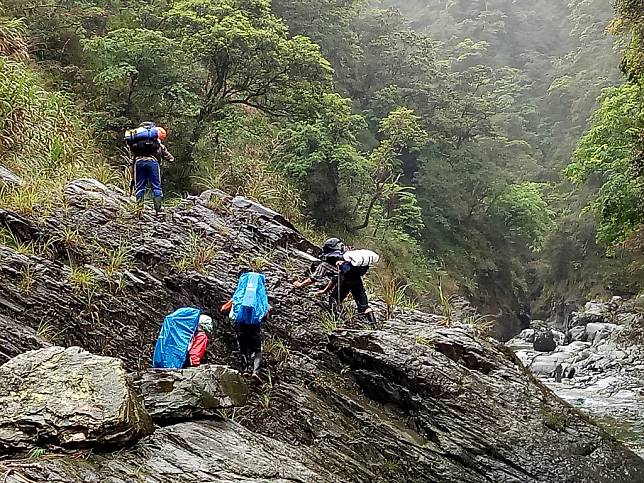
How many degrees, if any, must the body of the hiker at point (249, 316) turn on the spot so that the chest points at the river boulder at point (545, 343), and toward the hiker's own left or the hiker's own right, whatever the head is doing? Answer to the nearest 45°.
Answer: approximately 45° to the hiker's own right

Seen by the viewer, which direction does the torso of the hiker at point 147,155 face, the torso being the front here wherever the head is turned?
away from the camera

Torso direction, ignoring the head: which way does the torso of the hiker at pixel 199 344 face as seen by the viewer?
to the viewer's right

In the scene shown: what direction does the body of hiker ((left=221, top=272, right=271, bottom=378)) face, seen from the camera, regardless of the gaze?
away from the camera

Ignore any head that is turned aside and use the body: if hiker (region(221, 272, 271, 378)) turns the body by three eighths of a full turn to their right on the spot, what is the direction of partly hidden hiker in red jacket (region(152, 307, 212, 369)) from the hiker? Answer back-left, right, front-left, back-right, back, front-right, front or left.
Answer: right

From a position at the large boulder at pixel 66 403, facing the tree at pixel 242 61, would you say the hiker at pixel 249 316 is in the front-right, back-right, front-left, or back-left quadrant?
front-right

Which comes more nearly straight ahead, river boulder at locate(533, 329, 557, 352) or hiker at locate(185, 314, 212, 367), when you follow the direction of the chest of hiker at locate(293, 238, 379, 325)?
the hiker

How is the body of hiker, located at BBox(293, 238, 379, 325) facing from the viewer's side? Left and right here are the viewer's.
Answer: facing to the left of the viewer

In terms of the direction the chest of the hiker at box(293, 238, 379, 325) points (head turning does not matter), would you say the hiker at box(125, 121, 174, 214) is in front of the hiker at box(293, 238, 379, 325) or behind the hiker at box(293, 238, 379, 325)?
in front

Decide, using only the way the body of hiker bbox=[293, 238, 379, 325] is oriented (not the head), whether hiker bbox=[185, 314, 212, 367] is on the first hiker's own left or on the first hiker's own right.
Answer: on the first hiker's own left

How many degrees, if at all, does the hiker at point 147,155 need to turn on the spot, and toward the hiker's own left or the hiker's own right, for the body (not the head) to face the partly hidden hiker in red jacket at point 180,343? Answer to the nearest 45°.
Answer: approximately 180°

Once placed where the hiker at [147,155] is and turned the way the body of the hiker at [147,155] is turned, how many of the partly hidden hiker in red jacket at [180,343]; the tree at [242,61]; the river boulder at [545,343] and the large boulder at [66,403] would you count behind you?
2

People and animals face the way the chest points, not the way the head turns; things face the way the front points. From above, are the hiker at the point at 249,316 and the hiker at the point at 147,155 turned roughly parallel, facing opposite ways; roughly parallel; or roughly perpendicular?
roughly parallel

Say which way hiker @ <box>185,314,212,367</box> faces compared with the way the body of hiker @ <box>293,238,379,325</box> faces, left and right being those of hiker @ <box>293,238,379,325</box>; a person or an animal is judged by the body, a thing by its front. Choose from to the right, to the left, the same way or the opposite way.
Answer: the opposite way
